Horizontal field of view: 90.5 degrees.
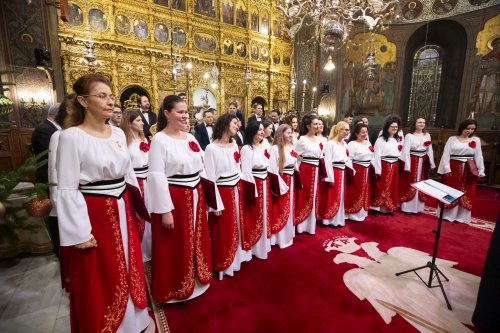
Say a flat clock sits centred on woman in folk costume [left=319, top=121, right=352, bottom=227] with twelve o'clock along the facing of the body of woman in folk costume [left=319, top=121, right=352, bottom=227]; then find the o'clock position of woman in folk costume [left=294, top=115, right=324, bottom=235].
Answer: woman in folk costume [left=294, top=115, right=324, bottom=235] is roughly at 3 o'clock from woman in folk costume [left=319, top=121, right=352, bottom=227].

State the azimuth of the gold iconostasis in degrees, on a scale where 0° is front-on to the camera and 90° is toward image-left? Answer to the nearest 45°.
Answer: approximately 315°

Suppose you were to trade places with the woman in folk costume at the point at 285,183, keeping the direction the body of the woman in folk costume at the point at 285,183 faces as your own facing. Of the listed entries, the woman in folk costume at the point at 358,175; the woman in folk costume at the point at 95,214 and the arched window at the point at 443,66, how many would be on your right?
1

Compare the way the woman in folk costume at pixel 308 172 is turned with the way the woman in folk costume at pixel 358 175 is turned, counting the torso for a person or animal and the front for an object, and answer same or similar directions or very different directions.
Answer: same or similar directions

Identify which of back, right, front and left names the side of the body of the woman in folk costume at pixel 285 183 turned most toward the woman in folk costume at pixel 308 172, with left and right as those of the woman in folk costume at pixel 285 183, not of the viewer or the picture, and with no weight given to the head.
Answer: left

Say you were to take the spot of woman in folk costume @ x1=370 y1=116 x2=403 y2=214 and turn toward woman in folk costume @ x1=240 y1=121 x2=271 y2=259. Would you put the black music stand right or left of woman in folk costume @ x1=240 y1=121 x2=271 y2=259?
left

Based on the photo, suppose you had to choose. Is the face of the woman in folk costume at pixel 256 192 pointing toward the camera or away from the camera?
toward the camera

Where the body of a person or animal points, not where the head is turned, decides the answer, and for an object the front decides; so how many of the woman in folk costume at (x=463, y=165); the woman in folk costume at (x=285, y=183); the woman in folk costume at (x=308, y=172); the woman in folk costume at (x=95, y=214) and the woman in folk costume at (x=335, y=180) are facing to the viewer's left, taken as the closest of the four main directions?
0

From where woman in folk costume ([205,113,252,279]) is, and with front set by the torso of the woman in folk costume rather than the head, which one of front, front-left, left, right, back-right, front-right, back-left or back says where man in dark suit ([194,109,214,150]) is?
back-left

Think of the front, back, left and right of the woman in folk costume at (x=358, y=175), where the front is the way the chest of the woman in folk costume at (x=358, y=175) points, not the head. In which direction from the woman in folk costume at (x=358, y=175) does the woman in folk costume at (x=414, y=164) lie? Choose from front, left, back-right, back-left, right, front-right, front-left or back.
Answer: left

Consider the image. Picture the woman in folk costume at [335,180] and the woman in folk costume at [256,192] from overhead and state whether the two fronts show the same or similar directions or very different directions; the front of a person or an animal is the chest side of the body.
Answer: same or similar directions

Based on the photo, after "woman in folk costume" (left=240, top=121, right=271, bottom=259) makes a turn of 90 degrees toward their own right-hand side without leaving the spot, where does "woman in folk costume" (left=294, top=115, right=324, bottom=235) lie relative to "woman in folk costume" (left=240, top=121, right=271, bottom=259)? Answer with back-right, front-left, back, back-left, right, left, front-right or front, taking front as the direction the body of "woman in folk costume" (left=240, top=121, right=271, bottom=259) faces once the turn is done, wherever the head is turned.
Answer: back

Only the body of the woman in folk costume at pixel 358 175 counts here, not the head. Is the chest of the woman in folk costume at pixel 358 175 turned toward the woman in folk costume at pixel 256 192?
no

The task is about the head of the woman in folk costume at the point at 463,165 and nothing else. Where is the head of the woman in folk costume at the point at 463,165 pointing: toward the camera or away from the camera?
toward the camera

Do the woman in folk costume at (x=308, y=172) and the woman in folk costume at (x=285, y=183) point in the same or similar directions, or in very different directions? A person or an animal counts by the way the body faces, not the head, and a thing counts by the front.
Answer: same or similar directions

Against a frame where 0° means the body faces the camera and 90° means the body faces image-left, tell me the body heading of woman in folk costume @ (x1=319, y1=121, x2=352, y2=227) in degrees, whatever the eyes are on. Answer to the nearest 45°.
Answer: approximately 315°

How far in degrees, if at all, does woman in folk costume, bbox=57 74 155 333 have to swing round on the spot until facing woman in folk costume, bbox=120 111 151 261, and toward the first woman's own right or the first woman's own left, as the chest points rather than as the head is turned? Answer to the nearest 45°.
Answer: approximately 135° to the first woman's own left

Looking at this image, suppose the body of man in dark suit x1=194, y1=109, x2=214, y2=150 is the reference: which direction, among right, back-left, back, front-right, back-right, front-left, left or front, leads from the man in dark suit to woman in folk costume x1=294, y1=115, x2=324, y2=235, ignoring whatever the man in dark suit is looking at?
front

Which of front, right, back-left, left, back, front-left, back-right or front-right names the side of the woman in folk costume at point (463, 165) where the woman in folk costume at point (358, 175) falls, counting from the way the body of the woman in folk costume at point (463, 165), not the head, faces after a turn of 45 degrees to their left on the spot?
right
